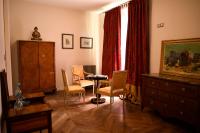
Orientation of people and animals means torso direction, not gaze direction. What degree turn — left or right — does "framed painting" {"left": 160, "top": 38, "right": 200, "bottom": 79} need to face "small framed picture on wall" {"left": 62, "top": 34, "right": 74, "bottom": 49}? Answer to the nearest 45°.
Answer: approximately 45° to its right

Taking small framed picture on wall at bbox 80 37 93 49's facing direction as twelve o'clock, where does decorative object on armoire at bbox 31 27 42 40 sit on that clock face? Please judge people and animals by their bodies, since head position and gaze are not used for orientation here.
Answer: The decorative object on armoire is roughly at 2 o'clock from the small framed picture on wall.

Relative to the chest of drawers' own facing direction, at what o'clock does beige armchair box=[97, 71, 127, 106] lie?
The beige armchair is roughly at 2 o'clock from the chest of drawers.

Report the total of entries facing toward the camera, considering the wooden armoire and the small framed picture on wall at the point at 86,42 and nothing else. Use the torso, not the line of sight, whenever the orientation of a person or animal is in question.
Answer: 2

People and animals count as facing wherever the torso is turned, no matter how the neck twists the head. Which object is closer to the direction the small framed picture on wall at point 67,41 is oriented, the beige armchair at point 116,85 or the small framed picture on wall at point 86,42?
the beige armchair

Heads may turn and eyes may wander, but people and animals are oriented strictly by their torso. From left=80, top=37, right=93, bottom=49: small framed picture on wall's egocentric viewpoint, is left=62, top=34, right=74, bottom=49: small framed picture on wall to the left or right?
on its right

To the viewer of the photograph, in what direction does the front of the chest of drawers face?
facing the viewer and to the left of the viewer

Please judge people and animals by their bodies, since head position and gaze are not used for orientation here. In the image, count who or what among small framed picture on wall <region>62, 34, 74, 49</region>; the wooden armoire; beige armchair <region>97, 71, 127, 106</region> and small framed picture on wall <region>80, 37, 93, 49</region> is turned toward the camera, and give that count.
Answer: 3

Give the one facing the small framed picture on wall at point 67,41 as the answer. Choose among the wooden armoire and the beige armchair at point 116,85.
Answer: the beige armchair

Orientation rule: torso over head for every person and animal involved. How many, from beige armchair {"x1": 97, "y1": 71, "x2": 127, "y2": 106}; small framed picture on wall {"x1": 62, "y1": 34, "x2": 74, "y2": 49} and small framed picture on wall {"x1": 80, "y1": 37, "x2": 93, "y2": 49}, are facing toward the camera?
2

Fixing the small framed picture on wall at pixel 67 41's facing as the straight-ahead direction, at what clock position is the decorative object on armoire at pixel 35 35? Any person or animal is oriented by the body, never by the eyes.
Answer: The decorative object on armoire is roughly at 2 o'clock from the small framed picture on wall.
